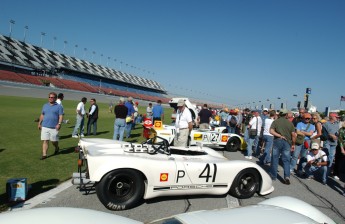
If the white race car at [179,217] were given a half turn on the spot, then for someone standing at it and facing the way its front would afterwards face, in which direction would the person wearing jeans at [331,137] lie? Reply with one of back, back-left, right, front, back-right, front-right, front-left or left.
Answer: back-right

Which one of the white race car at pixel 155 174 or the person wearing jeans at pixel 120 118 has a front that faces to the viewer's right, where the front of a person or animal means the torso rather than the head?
the white race car

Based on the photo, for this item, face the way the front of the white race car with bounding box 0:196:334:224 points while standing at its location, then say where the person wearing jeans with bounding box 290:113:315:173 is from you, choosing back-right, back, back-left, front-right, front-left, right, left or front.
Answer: front-left

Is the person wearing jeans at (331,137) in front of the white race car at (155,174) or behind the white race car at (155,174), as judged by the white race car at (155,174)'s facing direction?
in front

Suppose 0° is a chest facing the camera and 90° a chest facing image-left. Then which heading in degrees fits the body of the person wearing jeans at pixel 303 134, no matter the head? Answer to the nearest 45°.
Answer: approximately 45°

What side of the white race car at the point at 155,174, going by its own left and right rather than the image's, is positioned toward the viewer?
right
